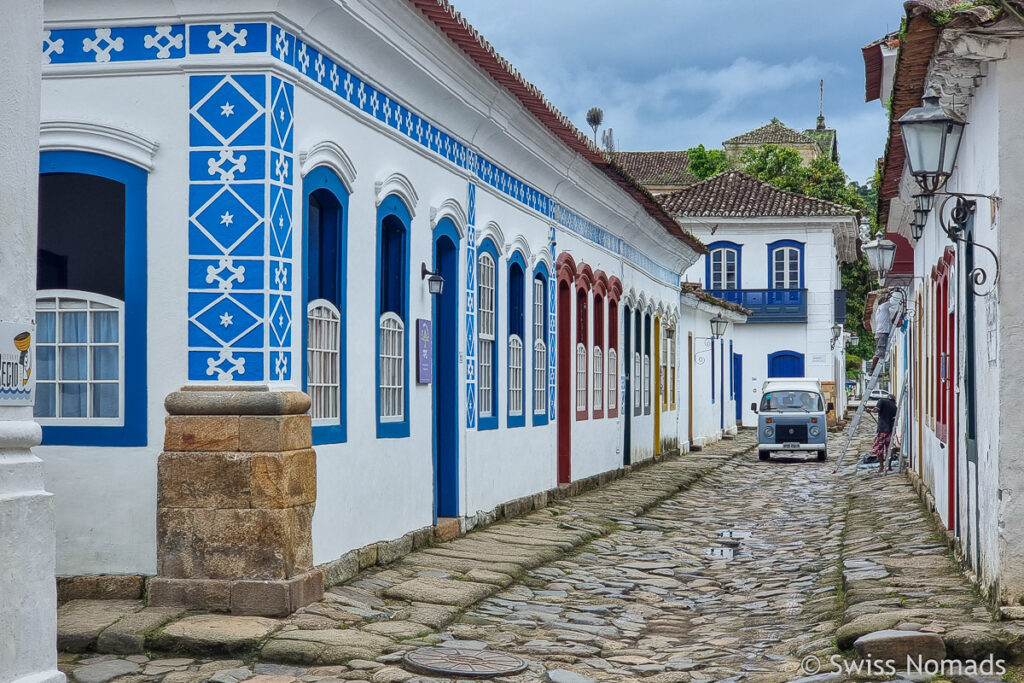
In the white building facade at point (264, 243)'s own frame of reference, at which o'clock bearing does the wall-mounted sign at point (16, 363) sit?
The wall-mounted sign is roughly at 2 o'clock from the white building facade.

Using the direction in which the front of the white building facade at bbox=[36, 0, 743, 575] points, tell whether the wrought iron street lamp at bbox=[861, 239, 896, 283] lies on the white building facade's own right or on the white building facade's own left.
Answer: on the white building facade's own left

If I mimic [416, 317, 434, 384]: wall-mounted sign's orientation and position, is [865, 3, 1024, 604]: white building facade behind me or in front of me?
in front

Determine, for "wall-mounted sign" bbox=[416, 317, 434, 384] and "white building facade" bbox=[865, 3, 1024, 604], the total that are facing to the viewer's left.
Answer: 1

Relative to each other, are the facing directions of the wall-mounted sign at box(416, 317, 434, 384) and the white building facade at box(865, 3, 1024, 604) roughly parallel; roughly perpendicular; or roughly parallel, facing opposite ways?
roughly parallel, facing opposite ways

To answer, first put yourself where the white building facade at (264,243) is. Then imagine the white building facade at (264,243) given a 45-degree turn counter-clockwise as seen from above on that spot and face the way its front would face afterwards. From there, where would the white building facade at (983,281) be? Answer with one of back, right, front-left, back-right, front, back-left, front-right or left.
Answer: front

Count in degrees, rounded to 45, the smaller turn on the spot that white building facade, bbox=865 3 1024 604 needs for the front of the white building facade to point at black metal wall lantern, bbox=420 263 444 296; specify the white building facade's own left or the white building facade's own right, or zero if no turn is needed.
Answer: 0° — it already faces it

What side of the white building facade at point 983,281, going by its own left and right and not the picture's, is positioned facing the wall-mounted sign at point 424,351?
front

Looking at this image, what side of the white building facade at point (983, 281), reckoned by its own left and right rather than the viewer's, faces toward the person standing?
right

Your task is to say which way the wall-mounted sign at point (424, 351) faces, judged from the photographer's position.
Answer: facing the viewer and to the right of the viewer

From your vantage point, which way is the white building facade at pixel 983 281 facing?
to the viewer's left

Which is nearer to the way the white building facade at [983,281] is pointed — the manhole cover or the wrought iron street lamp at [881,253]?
the manhole cover

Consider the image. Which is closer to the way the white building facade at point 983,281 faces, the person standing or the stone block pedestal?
the stone block pedestal
